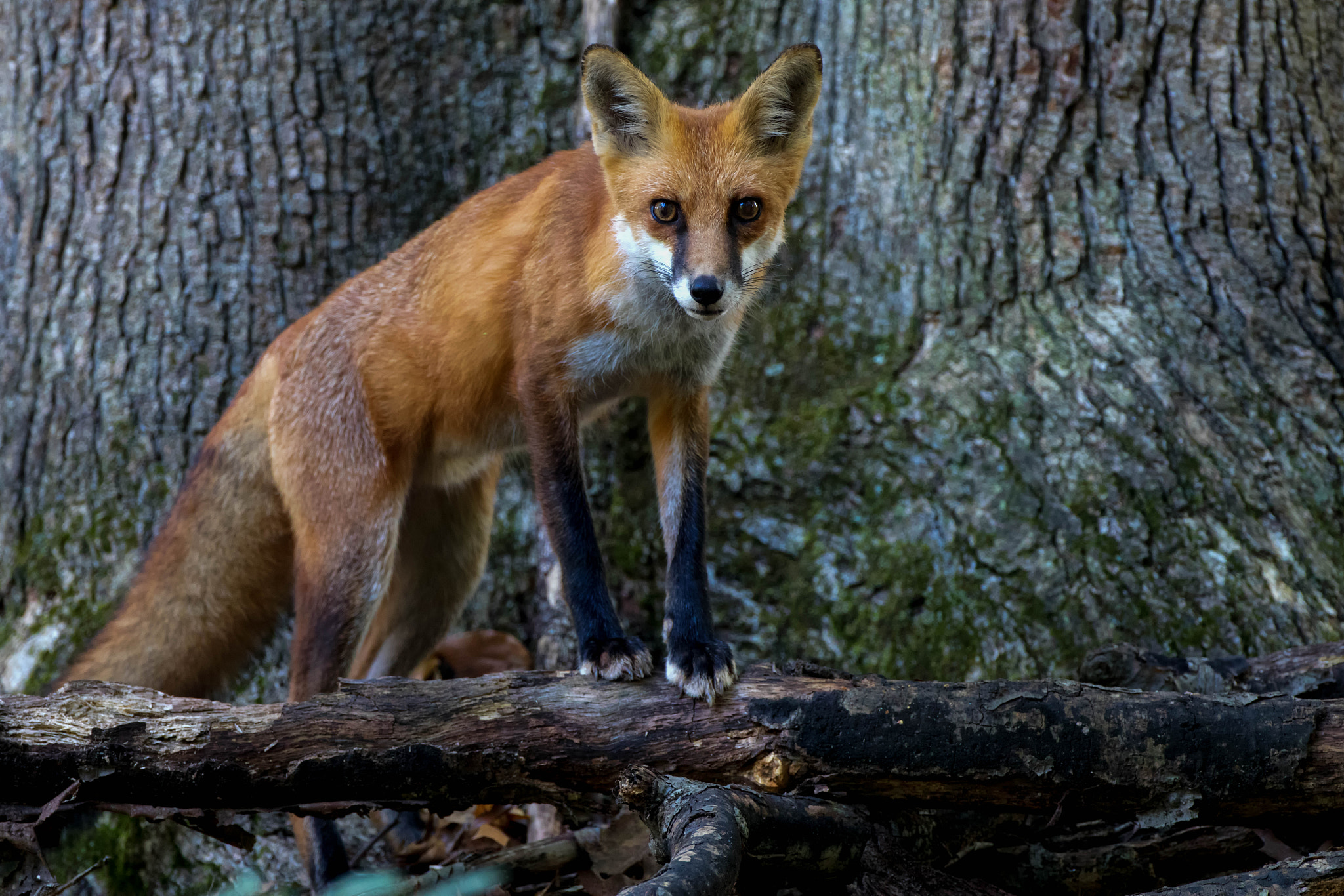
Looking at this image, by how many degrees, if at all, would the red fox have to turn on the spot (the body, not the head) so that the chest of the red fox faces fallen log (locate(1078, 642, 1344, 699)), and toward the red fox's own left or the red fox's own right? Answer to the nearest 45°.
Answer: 0° — it already faces it

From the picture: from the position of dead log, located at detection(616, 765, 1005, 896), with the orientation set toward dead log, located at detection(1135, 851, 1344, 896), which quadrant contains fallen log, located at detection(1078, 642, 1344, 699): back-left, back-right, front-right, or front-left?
front-left

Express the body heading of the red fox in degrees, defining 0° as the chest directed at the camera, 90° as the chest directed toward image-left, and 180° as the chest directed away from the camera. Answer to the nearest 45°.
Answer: approximately 315°

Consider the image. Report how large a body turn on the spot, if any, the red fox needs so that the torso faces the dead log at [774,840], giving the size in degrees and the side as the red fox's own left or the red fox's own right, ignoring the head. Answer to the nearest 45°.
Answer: approximately 45° to the red fox's own right

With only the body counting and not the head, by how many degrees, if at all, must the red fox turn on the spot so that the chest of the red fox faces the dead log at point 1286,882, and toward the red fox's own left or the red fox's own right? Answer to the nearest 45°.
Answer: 0° — it already faces it
